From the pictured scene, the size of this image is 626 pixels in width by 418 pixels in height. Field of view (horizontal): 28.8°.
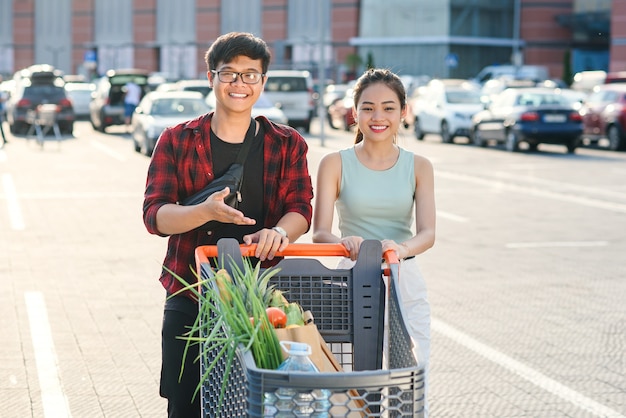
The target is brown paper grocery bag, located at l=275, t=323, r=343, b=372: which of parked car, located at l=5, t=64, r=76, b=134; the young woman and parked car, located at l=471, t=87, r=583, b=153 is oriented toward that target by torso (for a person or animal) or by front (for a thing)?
the young woman

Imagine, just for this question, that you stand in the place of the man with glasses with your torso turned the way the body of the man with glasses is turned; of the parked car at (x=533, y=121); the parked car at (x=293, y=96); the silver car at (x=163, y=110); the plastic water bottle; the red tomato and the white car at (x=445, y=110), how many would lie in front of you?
2

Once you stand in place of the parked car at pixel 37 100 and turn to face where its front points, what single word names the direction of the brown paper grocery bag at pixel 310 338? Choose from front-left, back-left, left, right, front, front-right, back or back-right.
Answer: back

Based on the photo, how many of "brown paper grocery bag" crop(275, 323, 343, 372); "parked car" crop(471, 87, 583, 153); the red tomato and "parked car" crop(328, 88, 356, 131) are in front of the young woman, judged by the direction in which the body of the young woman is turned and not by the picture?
2

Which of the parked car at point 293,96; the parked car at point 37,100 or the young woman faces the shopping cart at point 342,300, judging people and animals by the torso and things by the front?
the young woman

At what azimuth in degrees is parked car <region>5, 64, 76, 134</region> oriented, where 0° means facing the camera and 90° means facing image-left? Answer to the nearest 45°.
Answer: approximately 180°

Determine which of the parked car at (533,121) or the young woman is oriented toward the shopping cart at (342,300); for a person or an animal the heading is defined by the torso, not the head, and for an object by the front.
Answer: the young woman

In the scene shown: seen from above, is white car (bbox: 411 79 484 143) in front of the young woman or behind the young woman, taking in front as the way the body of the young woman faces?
behind

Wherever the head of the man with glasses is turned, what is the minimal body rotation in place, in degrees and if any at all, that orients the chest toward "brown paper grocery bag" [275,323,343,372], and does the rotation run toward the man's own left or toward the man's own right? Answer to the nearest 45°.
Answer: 0° — they already face it

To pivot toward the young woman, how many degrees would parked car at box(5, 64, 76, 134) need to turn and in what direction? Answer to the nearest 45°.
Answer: approximately 180°

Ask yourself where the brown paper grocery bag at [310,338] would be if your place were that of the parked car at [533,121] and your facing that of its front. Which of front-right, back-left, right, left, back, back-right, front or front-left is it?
back-left
